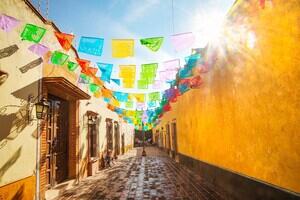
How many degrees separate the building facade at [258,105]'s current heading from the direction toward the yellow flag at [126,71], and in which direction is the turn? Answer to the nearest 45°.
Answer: approximately 45° to its right

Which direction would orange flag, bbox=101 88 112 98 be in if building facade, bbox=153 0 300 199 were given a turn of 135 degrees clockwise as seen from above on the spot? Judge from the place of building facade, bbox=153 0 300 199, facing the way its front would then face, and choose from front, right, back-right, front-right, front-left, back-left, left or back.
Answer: left

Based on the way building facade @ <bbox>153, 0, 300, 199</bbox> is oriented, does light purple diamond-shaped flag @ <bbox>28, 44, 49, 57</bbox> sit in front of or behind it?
in front

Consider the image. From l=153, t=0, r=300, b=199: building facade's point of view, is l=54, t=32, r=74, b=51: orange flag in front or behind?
in front

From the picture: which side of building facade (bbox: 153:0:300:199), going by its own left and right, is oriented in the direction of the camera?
left

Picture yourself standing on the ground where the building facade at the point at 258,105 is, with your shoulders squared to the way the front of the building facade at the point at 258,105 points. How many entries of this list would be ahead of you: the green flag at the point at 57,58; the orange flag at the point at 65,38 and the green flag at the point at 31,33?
3

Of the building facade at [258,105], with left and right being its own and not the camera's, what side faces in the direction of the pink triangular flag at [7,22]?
front
